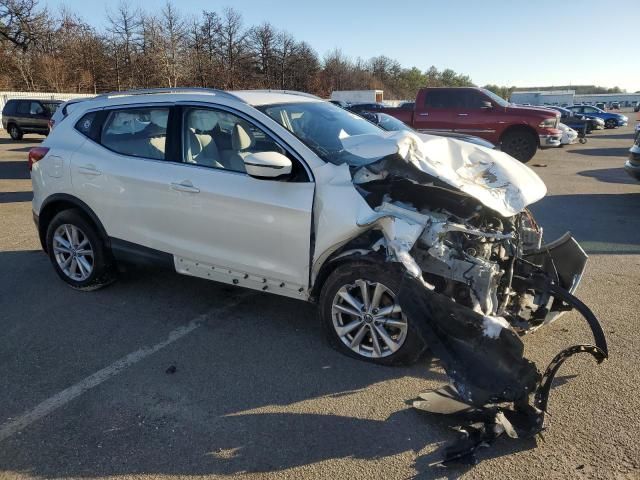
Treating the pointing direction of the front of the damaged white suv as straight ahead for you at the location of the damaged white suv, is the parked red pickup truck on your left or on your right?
on your left

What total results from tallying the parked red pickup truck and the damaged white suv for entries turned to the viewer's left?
0

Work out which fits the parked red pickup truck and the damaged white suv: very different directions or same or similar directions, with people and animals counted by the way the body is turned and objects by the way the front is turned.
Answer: same or similar directions

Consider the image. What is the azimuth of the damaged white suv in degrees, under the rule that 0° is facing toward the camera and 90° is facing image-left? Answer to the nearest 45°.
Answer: approximately 315°

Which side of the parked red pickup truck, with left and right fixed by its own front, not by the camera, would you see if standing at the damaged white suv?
right

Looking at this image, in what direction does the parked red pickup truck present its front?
to the viewer's right

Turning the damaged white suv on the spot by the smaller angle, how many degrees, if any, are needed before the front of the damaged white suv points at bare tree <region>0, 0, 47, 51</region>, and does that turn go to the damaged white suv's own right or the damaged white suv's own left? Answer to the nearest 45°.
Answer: approximately 180°
